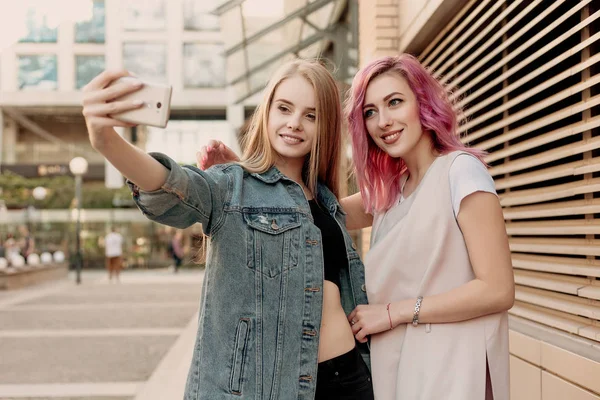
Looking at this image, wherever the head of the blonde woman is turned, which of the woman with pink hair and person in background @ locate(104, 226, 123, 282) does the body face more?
the woman with pink hair

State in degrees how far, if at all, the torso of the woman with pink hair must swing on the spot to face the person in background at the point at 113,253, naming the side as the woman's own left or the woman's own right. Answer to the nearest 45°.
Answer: approximately 90° to the woman's own right

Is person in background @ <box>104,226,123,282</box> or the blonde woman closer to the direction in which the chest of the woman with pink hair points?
the blonde woman

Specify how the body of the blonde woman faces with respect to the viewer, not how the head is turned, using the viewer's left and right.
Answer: facing the viewer and to the right of the viewer

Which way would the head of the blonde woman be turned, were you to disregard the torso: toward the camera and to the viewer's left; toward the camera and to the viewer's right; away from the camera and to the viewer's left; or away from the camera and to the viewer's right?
toward the camera and to the viewer's left

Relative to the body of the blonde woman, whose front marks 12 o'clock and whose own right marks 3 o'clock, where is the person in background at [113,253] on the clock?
The person in background is roughly at 7 o'clock from the blonde woman.

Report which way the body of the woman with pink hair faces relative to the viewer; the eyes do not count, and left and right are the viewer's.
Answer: facing the viewer and to the left of the viewer

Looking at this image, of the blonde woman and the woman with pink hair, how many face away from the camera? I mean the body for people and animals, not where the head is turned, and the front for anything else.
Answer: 0
